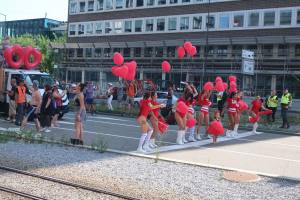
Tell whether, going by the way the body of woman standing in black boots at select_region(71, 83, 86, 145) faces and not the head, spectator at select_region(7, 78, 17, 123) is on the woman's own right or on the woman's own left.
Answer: on the woman's own right

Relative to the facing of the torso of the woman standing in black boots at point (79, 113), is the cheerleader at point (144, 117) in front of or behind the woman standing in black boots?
behind

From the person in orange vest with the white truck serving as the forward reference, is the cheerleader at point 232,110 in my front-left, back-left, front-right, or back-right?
back-right

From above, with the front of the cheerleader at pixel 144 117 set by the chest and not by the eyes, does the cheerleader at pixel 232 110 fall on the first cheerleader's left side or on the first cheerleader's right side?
on the first cheerleader's left side

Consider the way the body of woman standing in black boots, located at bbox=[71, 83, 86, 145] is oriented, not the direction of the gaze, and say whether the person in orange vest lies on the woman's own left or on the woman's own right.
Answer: on the woman's own right

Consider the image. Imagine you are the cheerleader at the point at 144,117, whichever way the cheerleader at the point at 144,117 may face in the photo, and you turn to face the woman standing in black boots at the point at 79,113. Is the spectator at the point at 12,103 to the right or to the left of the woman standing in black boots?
right

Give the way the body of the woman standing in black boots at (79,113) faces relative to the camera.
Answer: to the viewer's left

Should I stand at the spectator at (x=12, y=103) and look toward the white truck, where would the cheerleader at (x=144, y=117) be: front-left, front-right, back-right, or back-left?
back-right
